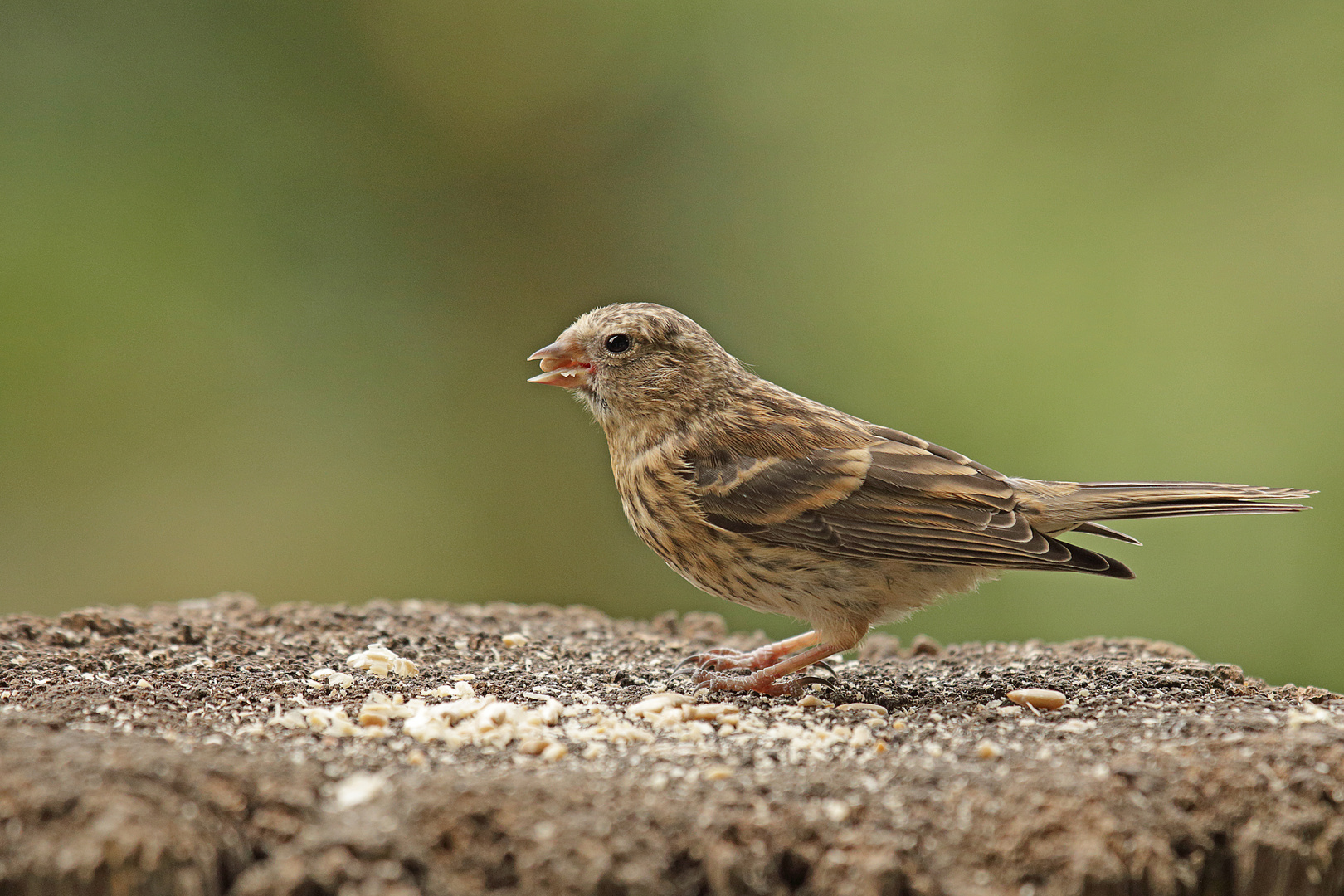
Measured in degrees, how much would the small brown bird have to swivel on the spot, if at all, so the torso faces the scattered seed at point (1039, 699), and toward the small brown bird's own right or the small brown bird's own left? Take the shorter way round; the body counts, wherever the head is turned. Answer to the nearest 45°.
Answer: approximately 135° to the small brown bird's own left

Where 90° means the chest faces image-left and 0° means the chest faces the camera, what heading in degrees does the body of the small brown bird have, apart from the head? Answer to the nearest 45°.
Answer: approximately 90°
